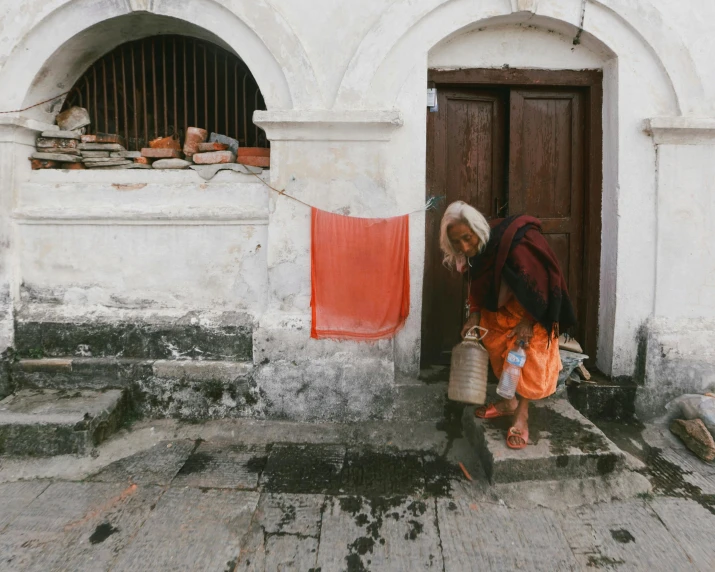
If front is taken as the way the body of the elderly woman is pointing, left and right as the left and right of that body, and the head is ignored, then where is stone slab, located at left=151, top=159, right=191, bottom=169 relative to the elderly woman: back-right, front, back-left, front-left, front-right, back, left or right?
front-right

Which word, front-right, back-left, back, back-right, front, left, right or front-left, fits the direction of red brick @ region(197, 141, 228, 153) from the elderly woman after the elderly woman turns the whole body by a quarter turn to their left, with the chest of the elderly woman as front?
back-right

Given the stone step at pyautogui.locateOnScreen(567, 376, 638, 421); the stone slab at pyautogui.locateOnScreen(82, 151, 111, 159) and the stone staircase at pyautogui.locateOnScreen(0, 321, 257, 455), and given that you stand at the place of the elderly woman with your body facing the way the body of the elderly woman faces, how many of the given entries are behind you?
1

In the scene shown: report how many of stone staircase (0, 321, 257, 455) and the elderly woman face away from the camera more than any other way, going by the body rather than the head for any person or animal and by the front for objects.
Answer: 0

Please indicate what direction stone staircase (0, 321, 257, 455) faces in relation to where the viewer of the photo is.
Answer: facing the viewer

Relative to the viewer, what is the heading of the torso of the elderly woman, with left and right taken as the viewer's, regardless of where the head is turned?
facing the viewer and to the left of the viewer
